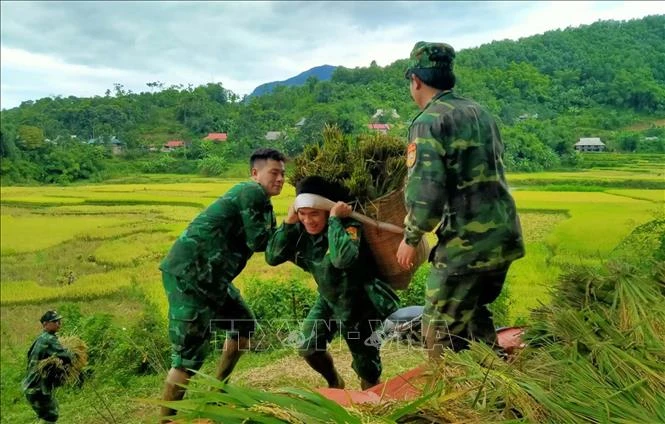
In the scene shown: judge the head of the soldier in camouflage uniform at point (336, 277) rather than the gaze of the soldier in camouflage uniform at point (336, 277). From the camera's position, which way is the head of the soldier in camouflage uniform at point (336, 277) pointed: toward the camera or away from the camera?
toward the camera

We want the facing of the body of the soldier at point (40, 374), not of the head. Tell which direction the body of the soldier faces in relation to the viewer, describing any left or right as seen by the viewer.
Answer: facing to the right of the viewer

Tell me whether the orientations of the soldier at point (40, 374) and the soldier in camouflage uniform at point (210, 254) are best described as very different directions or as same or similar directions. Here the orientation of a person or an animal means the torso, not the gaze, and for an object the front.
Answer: same or similar directions

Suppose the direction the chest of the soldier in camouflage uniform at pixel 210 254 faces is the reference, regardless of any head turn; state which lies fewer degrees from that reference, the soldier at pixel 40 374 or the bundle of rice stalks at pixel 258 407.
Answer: the bundle of rice stalks

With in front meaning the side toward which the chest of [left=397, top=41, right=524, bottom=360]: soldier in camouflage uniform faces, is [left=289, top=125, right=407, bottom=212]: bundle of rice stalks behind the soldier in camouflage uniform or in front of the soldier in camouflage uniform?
in front

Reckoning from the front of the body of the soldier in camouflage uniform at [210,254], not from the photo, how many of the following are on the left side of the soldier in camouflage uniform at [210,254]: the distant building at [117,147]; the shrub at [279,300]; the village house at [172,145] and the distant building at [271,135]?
4

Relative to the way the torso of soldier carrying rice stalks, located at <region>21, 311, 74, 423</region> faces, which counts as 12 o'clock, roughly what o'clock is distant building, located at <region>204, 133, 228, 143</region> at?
The distant building is roughly at 10 o'clock from the soldier carrying rice stalks.

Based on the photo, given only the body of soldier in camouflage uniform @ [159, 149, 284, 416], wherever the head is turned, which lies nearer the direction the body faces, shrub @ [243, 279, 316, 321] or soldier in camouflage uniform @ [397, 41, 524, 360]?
the soldier in camouflage uniform

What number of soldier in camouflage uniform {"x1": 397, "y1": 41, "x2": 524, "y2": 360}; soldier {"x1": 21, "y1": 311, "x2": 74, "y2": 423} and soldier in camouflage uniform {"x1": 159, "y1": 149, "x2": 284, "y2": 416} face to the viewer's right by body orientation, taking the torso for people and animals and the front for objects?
2

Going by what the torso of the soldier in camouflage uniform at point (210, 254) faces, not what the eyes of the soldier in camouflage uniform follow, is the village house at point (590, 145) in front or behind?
in front

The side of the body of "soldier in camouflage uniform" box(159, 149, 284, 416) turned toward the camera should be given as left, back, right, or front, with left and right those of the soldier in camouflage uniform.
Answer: right

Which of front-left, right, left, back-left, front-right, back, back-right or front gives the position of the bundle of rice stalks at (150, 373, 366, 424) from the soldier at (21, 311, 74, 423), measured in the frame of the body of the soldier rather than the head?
right

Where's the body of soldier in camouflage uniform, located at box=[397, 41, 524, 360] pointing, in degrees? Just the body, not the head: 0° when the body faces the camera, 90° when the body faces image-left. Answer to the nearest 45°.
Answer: approximately 135°

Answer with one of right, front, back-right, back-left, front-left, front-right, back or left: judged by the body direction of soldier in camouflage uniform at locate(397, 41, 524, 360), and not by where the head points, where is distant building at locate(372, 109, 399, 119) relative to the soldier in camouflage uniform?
front-right

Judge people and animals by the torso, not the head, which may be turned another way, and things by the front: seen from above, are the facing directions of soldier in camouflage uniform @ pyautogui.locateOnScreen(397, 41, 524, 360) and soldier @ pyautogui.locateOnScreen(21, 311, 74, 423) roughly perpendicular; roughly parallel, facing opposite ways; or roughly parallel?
roughly perpendicular
